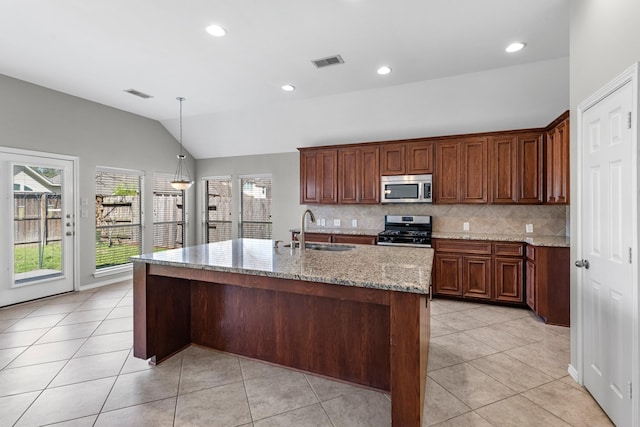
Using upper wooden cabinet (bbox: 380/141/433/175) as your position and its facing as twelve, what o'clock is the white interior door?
The white interior door is roughly at 11 o'clock from the upper wooden cabinet.

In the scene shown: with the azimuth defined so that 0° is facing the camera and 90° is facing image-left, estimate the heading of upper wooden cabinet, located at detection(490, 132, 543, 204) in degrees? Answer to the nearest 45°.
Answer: approximately 0°

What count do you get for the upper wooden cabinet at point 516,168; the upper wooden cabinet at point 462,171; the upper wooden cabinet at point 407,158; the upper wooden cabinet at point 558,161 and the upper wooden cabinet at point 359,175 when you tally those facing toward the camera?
4

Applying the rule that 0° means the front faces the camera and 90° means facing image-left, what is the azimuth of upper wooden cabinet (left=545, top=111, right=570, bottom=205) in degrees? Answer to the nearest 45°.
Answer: approximately 90°

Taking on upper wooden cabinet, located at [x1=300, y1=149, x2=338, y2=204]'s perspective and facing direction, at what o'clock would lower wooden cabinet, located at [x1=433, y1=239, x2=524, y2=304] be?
The lower wooden cabinet is roughly at 10 o'clock from the upper wooden cabinet.

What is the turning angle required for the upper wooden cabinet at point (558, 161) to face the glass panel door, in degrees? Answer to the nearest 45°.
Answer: approximately 45° to its left

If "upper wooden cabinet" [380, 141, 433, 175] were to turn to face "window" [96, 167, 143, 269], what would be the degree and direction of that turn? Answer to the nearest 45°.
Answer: approximately 90° to its right

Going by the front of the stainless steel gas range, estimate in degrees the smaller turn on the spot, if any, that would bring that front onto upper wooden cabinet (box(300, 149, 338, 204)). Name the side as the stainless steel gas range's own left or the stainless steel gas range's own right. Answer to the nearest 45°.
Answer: approximately 90° to the stainless steel gas range's own right
